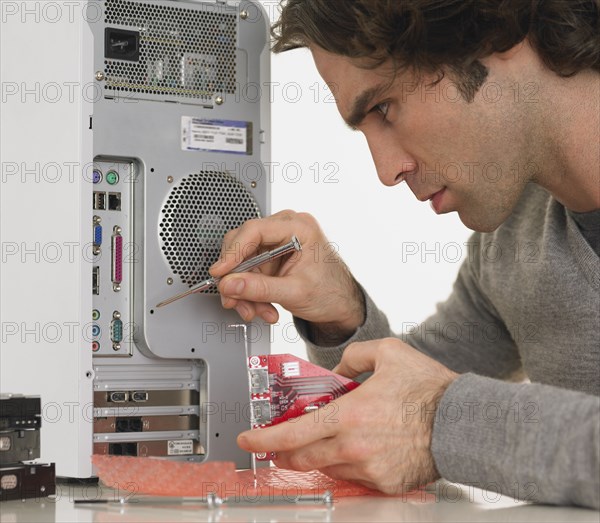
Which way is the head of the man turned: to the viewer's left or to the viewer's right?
to the viewer's left

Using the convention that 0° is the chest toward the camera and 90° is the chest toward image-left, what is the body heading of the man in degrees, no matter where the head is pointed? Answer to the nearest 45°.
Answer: approximately 90°
